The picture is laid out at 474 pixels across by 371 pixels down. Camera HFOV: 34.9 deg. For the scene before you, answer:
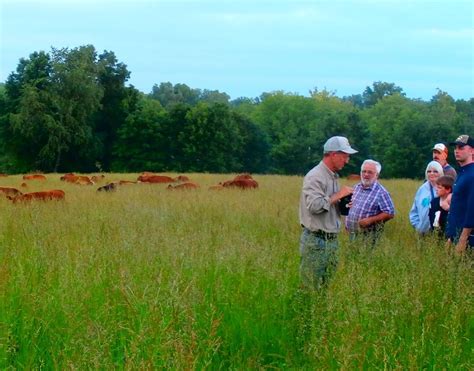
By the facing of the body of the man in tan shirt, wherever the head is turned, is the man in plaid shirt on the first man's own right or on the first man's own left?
on the first man's own left

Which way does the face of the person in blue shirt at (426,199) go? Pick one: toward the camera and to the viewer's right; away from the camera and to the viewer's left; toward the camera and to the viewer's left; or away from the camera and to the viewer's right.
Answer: toward the camera and to the viewer's left

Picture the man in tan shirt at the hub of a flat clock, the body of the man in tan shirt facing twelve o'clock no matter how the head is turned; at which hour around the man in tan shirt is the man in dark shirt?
The man in dark shirt is roughly at 11 o'clock from the man in tan shirt.

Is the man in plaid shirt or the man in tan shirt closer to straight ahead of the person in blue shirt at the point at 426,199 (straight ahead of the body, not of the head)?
the man in tan shirt

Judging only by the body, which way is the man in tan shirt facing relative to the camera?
to the viewer's right

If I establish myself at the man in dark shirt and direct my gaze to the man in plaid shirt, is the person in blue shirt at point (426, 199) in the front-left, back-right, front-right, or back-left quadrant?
front-right

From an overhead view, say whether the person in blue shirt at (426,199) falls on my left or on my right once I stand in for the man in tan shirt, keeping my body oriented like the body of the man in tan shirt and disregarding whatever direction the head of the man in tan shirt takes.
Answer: on my left

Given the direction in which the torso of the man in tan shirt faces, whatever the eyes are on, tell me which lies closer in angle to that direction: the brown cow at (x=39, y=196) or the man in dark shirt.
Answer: the man in dark shirt
